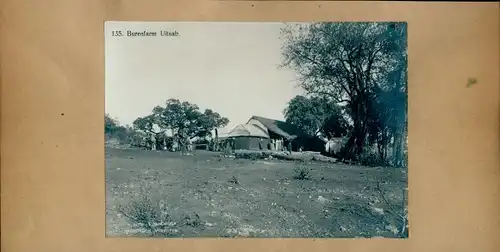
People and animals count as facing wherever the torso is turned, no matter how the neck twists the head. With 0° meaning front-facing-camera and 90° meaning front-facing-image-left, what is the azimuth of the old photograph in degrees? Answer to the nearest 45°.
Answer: approximately 0°
